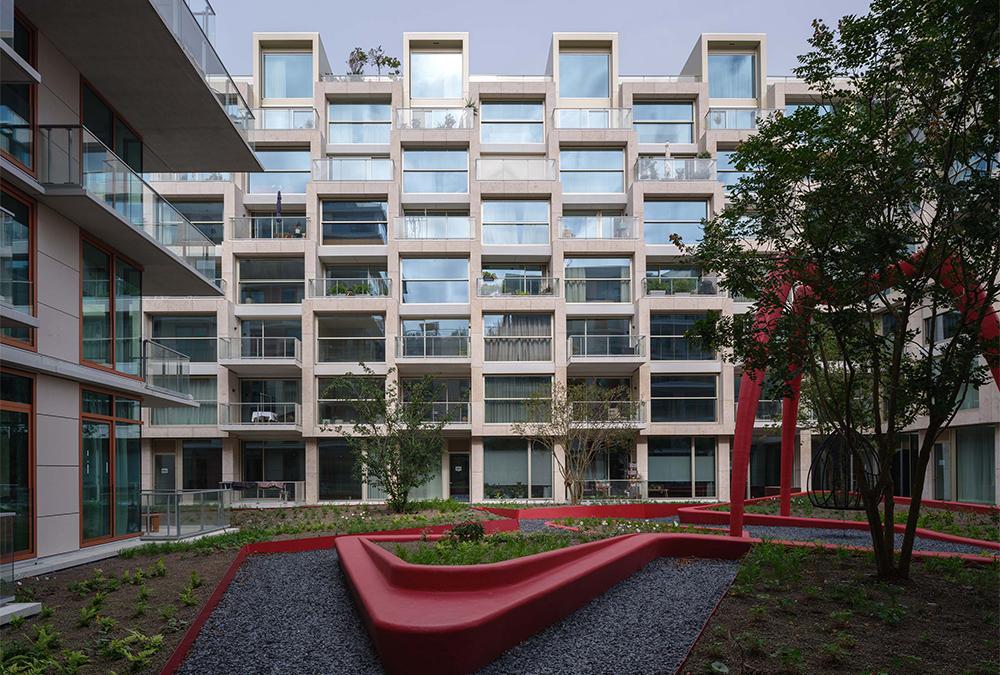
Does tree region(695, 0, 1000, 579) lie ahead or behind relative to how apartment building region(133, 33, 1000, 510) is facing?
ahead

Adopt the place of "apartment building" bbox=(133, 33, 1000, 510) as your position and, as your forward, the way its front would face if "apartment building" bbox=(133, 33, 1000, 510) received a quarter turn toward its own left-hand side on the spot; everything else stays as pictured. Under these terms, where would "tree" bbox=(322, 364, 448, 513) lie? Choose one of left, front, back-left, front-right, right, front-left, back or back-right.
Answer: right

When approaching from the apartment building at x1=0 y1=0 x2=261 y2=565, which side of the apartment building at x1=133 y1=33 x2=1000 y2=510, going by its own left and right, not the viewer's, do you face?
front

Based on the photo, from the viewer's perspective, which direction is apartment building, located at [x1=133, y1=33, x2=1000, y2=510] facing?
toward the camera

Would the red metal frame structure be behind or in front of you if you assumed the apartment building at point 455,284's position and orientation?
in front

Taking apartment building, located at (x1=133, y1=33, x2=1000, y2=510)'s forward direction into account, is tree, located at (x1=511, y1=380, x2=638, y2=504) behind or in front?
in front
